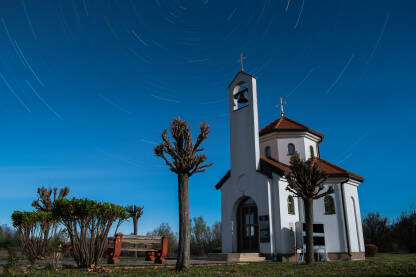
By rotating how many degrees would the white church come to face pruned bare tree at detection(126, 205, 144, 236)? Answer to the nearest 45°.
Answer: approximately 90° to its right

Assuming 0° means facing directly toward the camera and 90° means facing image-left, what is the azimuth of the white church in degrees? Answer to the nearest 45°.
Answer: approximately 45°

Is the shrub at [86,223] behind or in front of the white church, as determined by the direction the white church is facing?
in front
